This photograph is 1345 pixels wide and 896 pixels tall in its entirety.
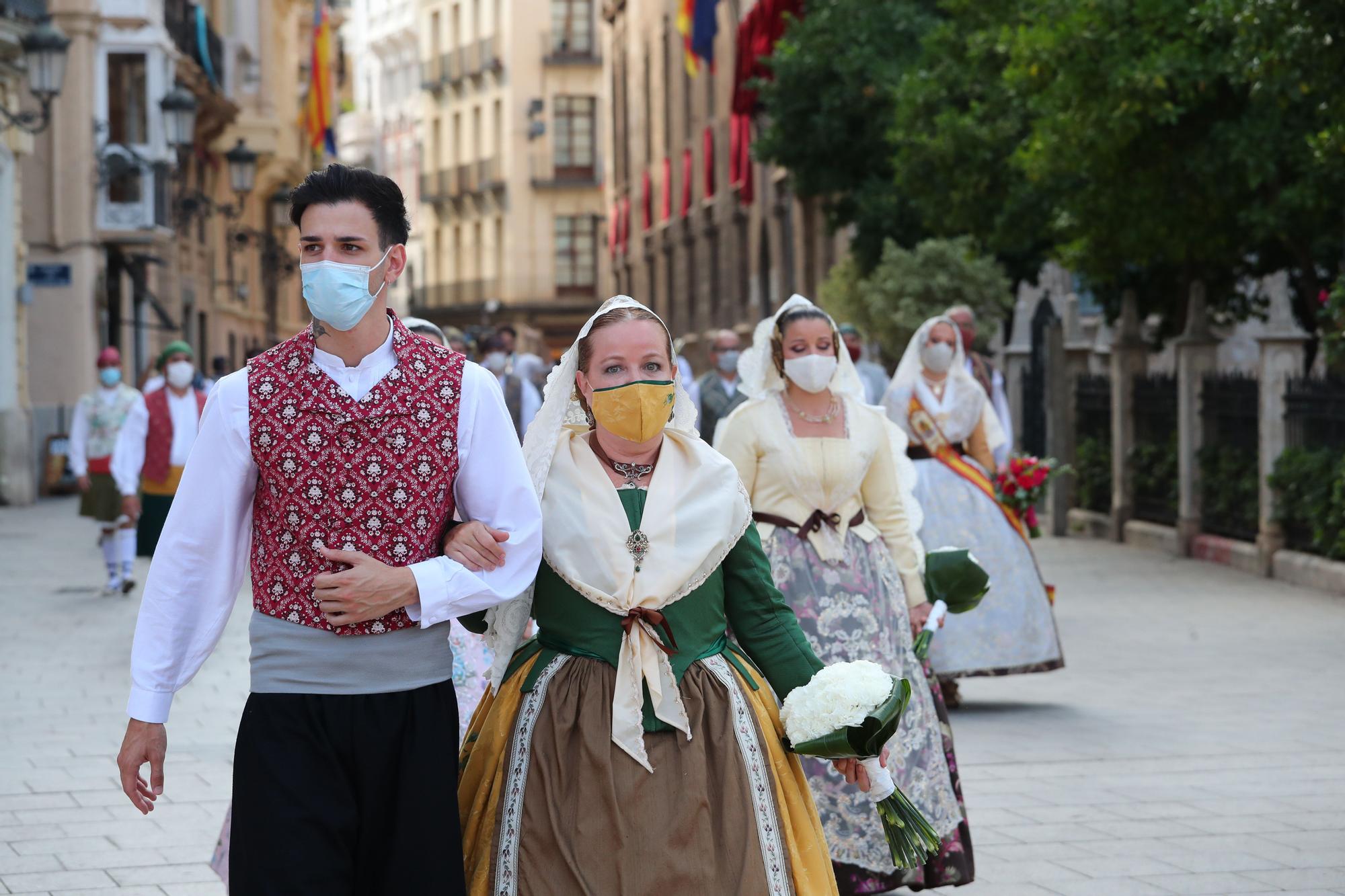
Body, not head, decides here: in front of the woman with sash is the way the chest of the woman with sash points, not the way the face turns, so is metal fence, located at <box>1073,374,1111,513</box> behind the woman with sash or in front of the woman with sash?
behind

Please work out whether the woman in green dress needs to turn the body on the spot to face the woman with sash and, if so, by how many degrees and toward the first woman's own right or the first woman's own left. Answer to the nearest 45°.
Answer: approximately 180°

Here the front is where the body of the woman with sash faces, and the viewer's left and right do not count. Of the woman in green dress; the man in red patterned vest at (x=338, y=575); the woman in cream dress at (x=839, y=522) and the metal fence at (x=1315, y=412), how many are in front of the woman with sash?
3

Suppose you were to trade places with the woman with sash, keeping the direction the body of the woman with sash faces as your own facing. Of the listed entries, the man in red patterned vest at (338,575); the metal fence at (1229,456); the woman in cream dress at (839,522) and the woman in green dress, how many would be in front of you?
3

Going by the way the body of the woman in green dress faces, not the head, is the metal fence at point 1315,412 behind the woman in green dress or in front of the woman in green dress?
behind

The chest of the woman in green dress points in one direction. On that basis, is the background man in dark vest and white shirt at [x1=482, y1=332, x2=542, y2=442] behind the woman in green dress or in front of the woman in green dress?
behind

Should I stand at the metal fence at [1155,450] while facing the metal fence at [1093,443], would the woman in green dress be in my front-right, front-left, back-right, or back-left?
back-left

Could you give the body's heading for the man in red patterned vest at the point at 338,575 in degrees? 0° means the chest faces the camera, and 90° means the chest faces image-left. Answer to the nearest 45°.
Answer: approximately 0°
